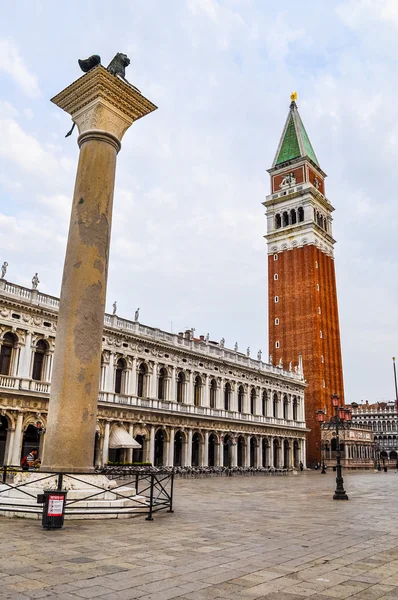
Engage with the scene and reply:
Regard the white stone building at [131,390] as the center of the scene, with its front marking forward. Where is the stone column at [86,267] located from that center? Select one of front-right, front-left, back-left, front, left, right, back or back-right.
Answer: front-right

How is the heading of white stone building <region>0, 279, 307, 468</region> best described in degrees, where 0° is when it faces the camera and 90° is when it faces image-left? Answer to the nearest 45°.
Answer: approximately 315°

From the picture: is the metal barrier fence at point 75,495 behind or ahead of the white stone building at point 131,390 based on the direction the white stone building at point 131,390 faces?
ahead
